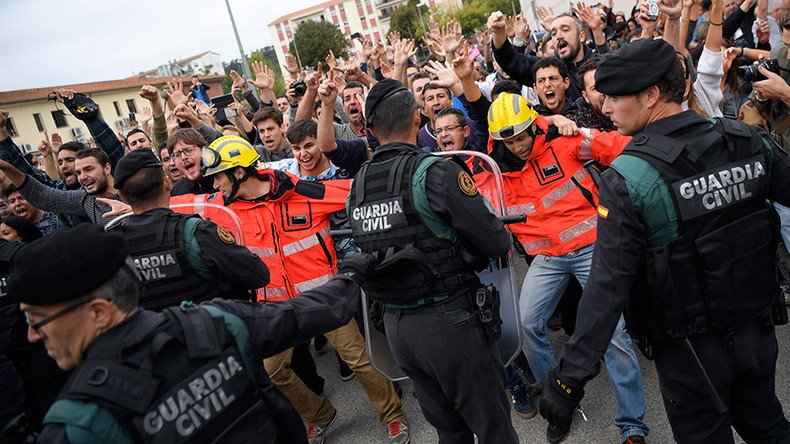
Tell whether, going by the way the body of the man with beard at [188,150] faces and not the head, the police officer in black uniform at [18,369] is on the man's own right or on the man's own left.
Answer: on the man's own right

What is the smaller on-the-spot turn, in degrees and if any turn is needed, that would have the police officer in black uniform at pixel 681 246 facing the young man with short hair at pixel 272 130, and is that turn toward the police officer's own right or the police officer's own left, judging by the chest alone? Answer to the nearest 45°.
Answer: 0° — they already face them

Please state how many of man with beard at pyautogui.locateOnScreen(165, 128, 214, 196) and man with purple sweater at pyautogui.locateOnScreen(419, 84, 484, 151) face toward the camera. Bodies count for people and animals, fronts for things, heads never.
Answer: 2

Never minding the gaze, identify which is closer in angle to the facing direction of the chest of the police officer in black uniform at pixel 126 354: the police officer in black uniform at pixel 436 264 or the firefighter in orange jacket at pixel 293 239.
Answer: the firefighter in orange jacket

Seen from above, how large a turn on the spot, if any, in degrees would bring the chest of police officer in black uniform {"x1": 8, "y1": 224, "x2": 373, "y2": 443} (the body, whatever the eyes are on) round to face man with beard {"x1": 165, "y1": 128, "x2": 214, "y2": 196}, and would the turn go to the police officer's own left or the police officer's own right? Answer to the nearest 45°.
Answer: approximately 45° to the police officer's own right

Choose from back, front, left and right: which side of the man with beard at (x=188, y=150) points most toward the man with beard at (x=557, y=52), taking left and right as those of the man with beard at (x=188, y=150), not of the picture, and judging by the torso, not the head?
left

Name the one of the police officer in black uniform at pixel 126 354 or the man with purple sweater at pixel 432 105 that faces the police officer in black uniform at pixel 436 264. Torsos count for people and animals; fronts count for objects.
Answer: the man with purple sweater

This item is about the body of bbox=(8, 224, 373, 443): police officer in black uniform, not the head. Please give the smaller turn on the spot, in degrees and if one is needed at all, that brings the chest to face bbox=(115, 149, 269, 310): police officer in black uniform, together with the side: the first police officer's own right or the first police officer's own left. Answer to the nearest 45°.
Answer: approximately 45° to the first police officer's own right

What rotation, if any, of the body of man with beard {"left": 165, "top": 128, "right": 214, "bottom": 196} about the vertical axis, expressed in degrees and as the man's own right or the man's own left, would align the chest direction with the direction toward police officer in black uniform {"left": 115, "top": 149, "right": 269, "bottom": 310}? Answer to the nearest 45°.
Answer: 0° — they already face them

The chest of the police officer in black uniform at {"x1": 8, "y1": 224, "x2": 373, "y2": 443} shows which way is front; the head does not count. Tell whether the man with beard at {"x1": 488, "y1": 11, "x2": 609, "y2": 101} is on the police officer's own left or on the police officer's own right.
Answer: on the police officer's own right

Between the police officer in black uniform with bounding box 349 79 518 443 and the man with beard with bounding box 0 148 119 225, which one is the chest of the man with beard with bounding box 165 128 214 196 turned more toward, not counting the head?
the police officer in black uniform

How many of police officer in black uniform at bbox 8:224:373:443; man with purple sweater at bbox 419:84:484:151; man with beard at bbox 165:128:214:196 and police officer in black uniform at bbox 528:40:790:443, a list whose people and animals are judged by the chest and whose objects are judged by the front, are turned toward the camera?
2
